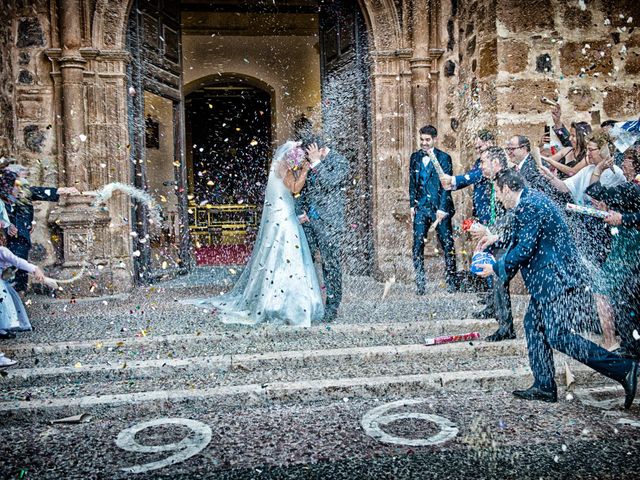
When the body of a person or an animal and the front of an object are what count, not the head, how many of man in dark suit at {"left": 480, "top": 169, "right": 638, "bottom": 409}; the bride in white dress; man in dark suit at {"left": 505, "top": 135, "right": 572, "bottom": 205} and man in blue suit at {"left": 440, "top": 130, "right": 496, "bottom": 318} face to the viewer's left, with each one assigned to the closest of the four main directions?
3

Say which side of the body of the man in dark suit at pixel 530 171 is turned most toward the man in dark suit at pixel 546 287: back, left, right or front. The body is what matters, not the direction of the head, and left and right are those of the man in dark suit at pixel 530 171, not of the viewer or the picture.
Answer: left

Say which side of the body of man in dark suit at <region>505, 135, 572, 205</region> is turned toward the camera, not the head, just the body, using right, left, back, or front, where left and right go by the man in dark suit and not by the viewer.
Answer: left

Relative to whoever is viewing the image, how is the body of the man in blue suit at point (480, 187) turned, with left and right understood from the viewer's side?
facing to the left of the viewer

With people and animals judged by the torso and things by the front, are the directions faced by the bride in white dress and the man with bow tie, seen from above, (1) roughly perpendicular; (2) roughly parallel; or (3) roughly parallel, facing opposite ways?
roughly perpendicular

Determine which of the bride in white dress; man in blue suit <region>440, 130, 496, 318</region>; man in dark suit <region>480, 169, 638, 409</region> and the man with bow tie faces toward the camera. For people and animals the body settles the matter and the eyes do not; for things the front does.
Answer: the man with bow tie

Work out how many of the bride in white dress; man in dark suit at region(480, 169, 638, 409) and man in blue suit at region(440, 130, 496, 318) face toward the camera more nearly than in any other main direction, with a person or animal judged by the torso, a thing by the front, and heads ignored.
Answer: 0

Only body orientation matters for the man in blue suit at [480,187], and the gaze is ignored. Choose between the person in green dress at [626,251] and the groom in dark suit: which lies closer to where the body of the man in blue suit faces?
the groom in dark suit

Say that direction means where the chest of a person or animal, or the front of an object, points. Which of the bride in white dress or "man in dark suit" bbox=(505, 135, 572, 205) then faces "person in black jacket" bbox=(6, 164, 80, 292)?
the man in dark suit

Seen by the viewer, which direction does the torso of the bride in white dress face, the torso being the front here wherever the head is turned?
to the viewer's right

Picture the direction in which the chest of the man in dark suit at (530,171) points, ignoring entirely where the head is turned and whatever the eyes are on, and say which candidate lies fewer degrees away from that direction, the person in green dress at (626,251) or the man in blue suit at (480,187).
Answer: the man in blue suit

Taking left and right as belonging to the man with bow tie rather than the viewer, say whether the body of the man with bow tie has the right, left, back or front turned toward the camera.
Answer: front

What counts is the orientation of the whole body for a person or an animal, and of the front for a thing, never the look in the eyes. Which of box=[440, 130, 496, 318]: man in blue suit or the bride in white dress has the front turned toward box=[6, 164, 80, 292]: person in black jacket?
the man in blue suit

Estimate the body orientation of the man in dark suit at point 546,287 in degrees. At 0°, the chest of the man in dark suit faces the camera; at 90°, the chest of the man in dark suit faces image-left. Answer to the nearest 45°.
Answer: approximately 90°

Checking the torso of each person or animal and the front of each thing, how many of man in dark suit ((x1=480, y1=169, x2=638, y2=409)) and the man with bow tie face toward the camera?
1
